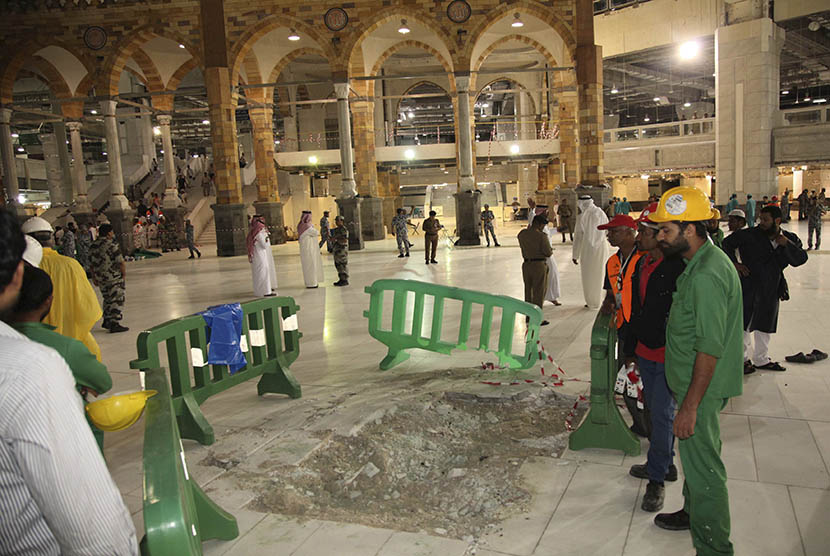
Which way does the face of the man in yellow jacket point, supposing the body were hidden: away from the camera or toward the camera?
away from the camera

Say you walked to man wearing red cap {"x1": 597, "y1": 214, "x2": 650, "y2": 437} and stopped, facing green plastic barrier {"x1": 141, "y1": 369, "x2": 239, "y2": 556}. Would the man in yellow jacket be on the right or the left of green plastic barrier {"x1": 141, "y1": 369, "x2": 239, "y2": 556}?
right

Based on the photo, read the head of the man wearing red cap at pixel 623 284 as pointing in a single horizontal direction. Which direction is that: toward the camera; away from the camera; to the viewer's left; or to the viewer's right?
to the viewer's left

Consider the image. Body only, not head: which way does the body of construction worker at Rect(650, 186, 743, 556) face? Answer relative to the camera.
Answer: to the viewer's left

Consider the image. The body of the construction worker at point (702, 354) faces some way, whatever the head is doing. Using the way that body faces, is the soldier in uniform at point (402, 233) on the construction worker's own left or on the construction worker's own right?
on the construction worker's own right

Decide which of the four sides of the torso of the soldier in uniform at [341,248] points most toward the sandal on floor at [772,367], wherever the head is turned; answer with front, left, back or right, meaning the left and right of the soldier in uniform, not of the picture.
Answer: left

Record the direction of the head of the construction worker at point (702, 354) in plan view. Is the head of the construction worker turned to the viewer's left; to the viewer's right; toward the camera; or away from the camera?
to the viewer's left

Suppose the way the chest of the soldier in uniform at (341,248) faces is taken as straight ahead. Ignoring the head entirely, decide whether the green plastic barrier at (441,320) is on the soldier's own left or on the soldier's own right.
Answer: on the soldier's own left

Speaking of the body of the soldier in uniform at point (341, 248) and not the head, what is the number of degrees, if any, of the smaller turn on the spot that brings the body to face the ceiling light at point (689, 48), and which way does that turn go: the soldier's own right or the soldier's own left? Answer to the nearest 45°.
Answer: approximately 180°

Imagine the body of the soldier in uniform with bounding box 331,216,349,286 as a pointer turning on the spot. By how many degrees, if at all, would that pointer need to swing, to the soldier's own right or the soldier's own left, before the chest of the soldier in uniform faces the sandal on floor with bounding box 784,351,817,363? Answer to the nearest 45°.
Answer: approximately 90° to the soldier's own left

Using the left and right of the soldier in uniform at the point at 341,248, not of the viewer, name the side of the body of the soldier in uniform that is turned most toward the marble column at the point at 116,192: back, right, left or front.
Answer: right

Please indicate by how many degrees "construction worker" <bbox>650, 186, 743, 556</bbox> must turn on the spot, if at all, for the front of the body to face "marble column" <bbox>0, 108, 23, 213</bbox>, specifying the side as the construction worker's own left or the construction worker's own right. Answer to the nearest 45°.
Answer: approximately 45° to the construction worker's own right
